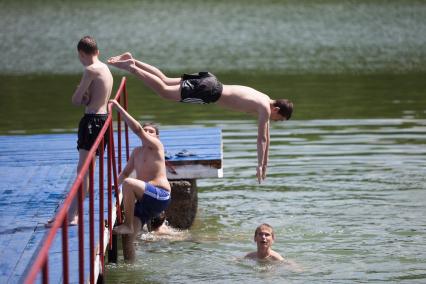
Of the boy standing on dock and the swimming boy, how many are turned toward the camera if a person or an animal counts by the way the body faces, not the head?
1

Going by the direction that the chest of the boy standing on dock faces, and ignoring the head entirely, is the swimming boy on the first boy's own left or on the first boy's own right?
on the first boy's own right

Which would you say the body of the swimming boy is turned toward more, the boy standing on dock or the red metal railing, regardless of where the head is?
the red metal railing

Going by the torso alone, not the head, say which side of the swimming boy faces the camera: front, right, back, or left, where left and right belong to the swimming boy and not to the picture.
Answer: front
